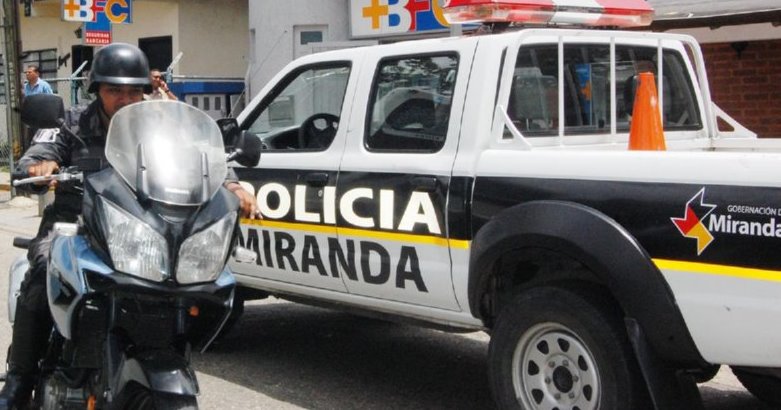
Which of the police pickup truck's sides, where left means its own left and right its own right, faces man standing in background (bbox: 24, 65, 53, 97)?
front

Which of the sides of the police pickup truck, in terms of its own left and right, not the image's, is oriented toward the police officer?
left

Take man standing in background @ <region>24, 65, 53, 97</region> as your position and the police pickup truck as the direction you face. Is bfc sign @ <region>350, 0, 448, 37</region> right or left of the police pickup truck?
left

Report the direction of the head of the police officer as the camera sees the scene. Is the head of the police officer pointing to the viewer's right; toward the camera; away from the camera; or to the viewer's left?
toward the camera

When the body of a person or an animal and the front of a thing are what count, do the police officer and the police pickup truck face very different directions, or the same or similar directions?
very different directions

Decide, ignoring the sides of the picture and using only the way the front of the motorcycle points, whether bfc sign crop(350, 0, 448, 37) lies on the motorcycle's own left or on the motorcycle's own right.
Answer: on the motorcycle's own left

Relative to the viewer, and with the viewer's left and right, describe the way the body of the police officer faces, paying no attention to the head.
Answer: facing the viewer and to the right of the viewer

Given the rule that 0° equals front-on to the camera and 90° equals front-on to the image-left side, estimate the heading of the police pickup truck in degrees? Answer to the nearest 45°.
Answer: approximately 135°

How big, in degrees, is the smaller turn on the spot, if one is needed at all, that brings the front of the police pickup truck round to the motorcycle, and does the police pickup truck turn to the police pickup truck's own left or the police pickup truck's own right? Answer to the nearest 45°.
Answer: approximately 90° to the police pickup truck's own left
